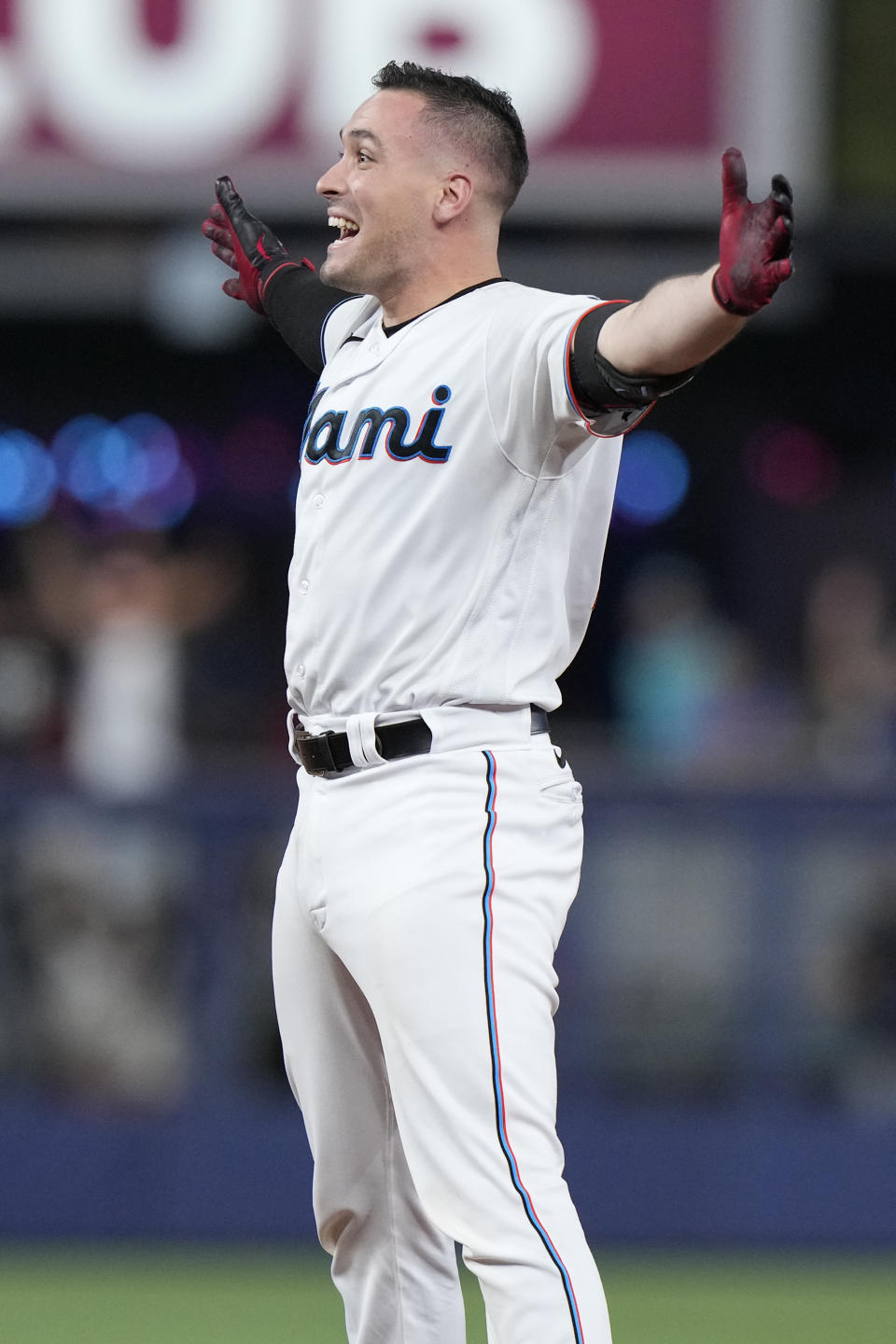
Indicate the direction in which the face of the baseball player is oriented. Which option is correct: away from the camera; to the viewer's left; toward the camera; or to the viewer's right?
to the viewer's left

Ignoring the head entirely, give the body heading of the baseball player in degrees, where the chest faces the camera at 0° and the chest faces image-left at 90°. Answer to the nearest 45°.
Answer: approximately 45°
